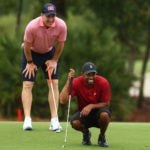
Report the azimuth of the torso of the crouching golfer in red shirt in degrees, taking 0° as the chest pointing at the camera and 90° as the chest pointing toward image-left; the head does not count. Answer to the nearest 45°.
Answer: approximately 0°
